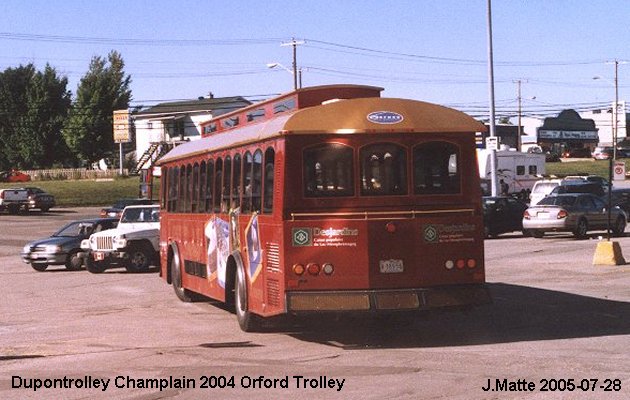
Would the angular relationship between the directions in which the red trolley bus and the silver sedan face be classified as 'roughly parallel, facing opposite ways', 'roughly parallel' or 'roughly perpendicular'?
roughly perpendicular

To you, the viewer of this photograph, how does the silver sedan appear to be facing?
facing away from the viewer and to the right of the viewer

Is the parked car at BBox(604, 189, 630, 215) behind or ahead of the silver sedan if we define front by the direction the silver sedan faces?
ahead

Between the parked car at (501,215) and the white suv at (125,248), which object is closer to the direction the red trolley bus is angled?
the white suv

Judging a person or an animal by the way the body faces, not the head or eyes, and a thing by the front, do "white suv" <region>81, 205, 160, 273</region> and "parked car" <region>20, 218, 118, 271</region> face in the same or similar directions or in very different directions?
same or similar directions

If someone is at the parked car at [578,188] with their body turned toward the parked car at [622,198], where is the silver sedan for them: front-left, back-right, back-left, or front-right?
back-right

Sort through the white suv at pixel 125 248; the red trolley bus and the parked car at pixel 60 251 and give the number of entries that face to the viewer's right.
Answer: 0

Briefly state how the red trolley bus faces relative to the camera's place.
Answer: facing away from the viewer and to the left of the viewer

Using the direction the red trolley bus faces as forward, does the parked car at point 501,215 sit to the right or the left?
on its right
